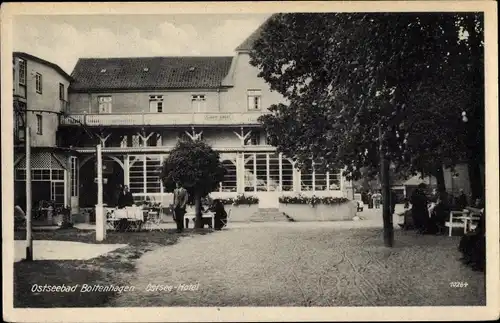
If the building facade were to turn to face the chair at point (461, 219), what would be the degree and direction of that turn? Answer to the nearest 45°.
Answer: approximately 90° to its left

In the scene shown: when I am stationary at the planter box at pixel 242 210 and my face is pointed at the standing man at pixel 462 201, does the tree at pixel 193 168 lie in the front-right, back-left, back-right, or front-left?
back-right

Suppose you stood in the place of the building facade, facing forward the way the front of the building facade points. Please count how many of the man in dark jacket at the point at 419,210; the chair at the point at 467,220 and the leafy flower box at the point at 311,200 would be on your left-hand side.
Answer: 3

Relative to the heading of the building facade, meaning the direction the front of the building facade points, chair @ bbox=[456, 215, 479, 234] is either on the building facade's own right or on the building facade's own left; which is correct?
on the building facade's own left

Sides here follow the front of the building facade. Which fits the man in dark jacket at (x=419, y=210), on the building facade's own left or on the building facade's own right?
on the building facade's own left

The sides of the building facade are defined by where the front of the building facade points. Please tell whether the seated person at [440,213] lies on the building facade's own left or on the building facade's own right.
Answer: on the building facade's own left

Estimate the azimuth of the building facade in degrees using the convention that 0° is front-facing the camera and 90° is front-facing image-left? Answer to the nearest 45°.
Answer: approximately 0°

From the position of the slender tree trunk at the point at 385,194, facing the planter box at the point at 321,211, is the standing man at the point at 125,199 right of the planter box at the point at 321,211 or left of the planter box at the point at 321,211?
left
